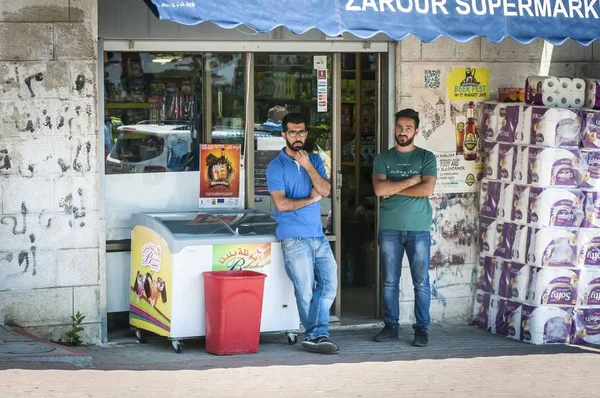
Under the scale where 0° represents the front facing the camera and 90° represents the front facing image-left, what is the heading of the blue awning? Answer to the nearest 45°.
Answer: approximately 0°

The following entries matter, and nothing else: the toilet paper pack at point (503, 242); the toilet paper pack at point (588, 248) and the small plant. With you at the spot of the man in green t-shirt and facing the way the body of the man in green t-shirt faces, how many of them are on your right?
1

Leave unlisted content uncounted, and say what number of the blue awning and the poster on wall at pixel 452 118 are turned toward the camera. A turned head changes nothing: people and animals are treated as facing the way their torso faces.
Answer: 2

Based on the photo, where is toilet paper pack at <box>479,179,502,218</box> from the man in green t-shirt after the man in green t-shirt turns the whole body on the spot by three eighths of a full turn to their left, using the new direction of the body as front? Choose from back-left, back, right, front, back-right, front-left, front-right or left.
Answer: front

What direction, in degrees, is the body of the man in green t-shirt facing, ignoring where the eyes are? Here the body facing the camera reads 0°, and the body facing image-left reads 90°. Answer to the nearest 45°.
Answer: approximately 0°

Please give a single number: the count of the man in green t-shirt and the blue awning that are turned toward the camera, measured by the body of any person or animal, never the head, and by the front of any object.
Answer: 2
